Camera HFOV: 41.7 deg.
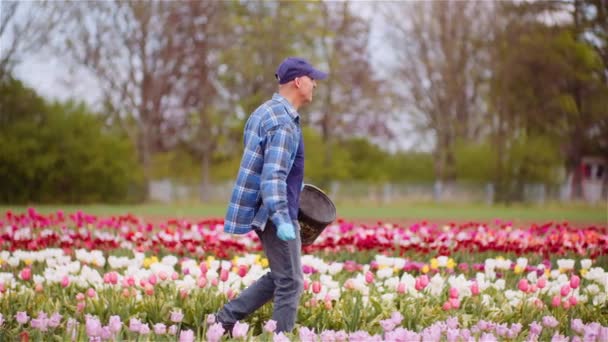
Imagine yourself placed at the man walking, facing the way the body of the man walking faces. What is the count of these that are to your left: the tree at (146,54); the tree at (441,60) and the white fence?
3

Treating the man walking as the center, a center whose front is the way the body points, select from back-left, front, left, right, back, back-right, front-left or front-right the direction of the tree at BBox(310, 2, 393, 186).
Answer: left

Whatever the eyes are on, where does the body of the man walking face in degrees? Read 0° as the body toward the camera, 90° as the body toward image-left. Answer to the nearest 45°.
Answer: approximately 270°

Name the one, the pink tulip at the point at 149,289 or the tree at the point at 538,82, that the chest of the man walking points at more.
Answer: the tree

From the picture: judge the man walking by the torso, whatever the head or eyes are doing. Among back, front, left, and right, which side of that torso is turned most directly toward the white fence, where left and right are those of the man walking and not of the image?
left

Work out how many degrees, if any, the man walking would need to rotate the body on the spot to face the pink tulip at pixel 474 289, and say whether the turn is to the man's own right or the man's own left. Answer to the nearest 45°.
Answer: approximately 45° to the man's own left

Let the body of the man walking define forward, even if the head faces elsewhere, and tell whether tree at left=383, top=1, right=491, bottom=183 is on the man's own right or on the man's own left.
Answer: on the man's own left

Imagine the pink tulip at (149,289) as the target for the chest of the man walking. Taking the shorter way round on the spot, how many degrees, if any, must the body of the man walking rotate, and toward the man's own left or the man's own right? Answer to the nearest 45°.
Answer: approximately 135° to the man's own left

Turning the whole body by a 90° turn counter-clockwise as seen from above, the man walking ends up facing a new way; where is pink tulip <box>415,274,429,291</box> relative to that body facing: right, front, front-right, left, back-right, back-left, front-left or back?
front-right

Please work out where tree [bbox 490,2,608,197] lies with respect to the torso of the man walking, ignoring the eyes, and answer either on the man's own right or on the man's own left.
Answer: on the man's own left

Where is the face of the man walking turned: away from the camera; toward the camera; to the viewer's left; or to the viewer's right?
to the viewer's right
